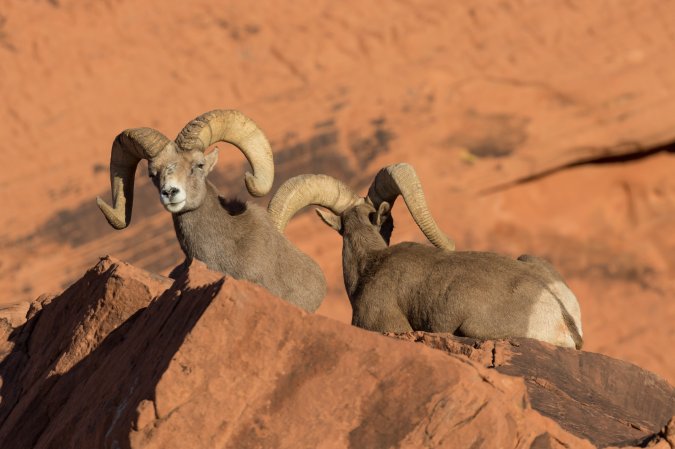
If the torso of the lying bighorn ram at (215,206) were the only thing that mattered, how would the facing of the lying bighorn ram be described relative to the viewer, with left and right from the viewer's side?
facing the viewer and to the left of the viewer

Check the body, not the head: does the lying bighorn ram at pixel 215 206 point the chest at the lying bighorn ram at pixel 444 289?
no

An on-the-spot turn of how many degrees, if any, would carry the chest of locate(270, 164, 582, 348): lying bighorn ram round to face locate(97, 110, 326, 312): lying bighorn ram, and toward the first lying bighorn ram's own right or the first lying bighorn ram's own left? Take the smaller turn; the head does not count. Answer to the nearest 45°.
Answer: approximately 45° to the first lying bighorn ram's own left

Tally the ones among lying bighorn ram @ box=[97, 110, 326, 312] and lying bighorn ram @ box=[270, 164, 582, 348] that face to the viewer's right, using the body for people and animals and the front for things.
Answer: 0

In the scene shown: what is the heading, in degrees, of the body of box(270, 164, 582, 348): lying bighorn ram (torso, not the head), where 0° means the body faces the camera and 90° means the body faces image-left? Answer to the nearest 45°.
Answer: approximately 135°

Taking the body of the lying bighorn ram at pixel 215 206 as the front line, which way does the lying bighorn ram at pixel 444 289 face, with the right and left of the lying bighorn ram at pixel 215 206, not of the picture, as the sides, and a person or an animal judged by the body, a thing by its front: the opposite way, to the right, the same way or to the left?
to the right
